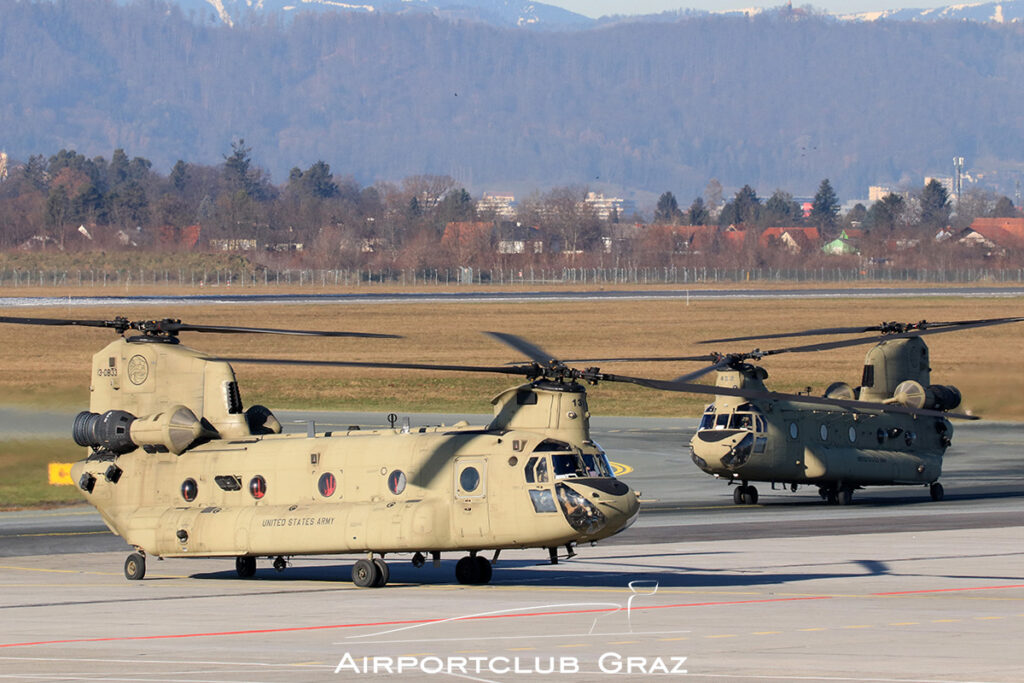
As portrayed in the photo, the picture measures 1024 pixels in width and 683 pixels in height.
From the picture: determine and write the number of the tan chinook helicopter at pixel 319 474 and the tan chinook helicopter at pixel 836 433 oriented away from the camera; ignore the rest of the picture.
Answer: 0

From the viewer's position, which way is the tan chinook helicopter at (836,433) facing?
facing the viewer and to the left of the viewer

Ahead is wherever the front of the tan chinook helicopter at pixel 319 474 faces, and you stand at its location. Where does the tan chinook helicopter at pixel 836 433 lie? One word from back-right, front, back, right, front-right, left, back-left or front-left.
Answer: left

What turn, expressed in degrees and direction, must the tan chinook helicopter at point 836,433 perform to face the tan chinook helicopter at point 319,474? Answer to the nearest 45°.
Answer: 0° — it already faces it
